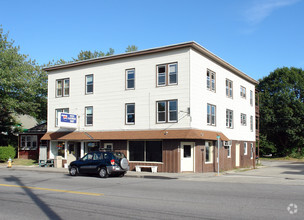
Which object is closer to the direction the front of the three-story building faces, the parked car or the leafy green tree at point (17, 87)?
the parked car

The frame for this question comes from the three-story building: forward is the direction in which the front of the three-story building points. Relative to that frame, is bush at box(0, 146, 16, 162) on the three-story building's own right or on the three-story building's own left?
on the three-story building's own right

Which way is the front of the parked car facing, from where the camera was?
facing away from the viewer and to the left of the viewer

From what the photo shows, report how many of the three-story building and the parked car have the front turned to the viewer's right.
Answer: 0

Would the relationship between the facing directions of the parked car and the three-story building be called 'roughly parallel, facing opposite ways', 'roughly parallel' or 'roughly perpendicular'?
roughly perpendicular

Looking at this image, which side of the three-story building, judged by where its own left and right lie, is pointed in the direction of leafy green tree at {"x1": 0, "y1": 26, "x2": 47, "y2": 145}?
right

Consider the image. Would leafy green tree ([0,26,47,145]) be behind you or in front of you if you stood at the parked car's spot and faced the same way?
in front

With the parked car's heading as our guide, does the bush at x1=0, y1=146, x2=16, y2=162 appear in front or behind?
in front
